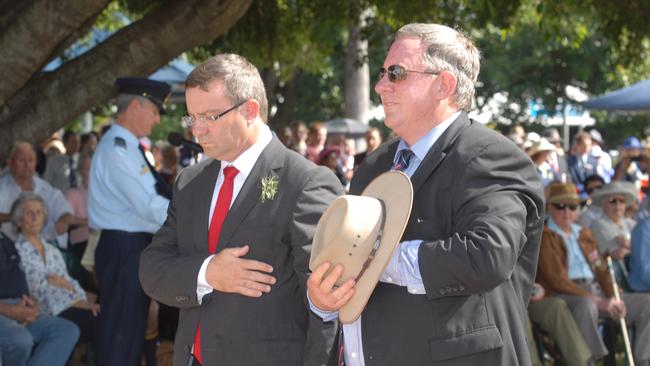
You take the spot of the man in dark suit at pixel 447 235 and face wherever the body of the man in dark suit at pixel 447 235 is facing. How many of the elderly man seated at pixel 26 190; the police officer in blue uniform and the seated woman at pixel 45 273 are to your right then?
3

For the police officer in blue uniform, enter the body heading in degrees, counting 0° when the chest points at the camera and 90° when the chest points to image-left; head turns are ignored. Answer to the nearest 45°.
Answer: approximately 270°

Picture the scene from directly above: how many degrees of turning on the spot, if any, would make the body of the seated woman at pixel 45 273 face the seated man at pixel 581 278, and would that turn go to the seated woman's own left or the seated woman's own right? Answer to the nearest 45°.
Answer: approximately 45° to the seated woman's own left

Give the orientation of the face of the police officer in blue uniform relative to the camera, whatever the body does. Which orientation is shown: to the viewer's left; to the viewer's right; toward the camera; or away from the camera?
to the viewer's right

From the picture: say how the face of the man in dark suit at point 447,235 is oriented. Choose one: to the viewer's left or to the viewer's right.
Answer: to the viewer's left

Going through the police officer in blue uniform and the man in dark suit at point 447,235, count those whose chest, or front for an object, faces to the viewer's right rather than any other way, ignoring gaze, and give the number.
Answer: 1

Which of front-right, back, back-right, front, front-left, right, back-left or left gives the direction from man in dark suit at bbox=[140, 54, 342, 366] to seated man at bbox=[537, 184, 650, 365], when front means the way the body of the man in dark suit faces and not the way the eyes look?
back

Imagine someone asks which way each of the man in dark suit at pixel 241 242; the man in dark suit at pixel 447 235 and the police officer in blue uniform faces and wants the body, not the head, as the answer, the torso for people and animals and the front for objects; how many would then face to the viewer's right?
1

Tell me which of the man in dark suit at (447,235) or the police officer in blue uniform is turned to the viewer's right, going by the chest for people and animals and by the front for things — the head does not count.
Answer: the police officer in blue uniform
